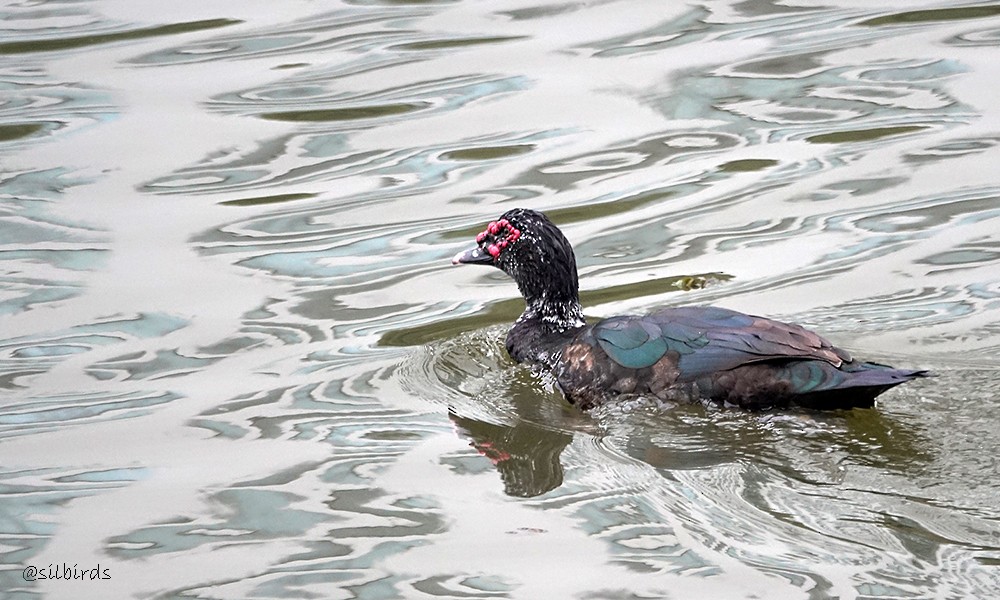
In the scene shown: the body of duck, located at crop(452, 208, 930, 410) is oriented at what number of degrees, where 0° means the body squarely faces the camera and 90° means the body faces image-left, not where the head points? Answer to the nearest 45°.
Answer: approximately 90°
